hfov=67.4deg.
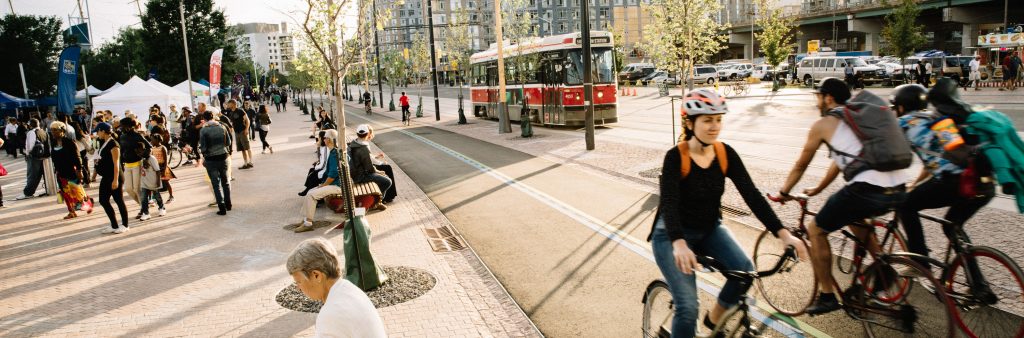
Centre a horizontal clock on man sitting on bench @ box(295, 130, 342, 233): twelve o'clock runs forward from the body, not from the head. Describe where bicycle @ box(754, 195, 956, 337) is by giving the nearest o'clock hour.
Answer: The bicycle is roughly at 8 o'clock from the man sitting on bench.

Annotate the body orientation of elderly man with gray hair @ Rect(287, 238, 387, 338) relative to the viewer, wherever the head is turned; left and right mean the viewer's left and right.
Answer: facing to the left of the viewer

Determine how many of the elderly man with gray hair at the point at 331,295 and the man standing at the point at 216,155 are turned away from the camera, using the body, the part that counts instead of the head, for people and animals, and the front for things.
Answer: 1

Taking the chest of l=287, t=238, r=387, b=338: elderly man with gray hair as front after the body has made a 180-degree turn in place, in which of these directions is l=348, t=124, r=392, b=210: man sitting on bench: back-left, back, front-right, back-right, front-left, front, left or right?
left

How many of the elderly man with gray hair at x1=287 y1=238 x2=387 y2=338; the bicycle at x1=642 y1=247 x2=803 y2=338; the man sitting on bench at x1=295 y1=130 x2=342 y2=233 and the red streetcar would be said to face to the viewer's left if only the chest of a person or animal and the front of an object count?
2

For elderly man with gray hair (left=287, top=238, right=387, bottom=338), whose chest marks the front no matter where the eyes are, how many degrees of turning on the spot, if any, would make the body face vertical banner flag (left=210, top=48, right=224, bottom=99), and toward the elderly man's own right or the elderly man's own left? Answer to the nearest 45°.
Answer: approximately 90° to the elderly man's own right

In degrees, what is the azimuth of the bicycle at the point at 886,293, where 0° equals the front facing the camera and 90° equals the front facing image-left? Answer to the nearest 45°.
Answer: approximately 135°

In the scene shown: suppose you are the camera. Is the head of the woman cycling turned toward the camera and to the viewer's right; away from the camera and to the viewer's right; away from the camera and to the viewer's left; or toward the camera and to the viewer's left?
toward the camera and to the viewer's right

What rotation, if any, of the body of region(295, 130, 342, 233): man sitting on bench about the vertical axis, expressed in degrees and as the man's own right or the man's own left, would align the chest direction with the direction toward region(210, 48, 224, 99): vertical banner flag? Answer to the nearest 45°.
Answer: approximately 90° to the man's own right

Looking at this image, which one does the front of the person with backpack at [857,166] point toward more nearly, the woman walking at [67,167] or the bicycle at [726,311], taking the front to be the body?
the woman walking

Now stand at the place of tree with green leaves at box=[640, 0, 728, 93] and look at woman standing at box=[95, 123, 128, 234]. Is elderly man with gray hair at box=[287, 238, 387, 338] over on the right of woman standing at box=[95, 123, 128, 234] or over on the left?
left
